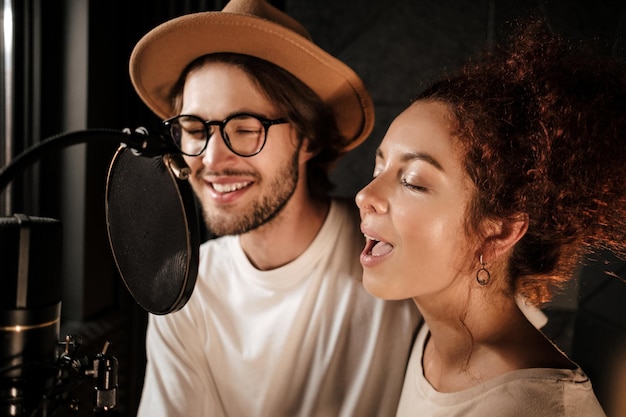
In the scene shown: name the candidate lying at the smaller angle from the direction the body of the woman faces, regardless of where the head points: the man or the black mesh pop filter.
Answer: the black mesh pop filter

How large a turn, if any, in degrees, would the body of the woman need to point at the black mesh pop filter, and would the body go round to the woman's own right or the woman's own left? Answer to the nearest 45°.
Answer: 0° — they already face it

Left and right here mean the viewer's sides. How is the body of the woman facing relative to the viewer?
facing the viewer and to the left of the viewer

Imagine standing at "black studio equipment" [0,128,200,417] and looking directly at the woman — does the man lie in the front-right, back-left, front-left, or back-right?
front-left

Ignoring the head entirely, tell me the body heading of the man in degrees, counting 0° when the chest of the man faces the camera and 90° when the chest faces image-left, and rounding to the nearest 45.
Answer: approximately 45°

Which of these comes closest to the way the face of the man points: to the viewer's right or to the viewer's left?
to the viewer's left

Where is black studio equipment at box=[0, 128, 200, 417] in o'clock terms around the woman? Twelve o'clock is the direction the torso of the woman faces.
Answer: The black studio equipment is roughly at 12 o'clock from the woman.

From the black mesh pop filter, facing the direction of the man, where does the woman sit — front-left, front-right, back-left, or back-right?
front-right

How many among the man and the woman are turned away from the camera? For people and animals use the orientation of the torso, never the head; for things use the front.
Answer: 0

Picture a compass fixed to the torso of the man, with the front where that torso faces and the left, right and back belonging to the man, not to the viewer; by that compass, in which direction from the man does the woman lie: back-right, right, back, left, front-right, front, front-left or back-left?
left
